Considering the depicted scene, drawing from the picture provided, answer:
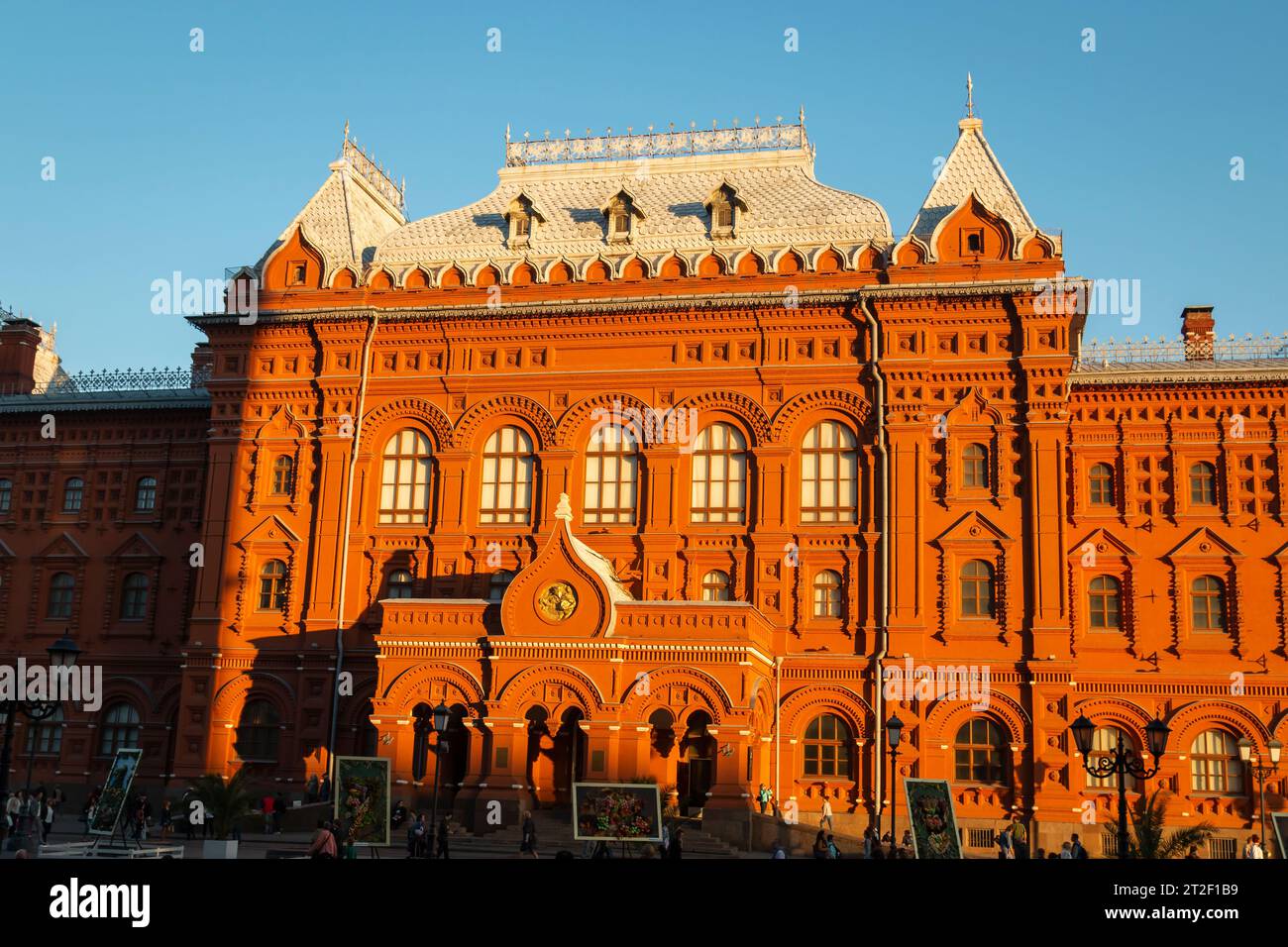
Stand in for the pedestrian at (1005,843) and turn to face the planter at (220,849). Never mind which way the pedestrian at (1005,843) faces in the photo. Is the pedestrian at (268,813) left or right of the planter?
right

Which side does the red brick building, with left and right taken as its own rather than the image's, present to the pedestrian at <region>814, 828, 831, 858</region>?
front

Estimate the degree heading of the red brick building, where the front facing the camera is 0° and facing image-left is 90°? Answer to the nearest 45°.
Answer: approximately 0°

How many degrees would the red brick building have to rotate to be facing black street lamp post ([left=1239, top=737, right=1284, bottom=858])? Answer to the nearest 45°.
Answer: approximately 90° to its left
